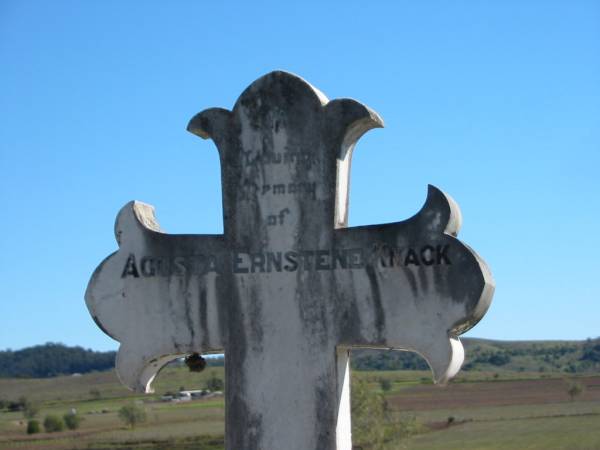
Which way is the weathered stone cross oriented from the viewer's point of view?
toward the camera
